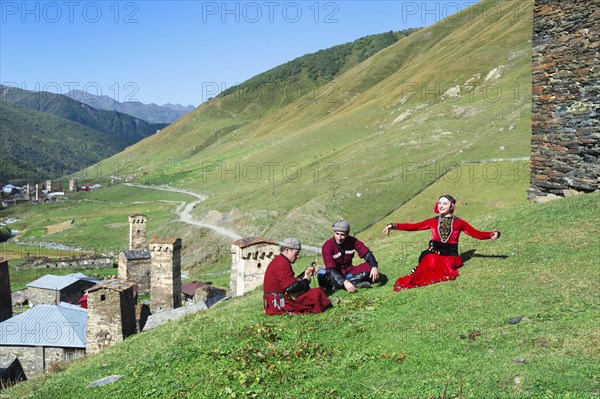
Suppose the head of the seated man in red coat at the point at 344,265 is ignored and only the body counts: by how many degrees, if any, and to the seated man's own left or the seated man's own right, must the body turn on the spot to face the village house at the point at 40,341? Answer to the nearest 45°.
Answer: approximately 135° to the seated man's own right

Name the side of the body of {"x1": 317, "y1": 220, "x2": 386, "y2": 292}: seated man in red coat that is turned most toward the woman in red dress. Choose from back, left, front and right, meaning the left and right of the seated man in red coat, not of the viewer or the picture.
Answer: left

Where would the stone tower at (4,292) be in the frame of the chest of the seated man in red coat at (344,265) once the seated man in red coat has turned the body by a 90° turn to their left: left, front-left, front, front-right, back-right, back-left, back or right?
back-left

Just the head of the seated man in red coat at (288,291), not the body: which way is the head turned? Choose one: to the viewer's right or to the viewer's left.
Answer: to the viewer's right

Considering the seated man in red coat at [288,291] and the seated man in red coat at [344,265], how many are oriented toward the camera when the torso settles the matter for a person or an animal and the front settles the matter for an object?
1

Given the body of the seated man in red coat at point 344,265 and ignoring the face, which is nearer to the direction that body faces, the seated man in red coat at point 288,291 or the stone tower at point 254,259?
the seated man in red coat

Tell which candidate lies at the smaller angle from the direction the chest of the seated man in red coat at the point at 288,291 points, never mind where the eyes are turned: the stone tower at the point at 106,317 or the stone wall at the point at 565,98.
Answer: the stone wall

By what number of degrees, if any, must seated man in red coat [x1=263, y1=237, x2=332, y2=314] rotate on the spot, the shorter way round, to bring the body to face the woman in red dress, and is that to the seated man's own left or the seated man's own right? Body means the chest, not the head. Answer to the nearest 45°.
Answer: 0° — they already face them

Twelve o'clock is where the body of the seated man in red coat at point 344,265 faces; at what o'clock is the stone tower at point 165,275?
The stone tower is roughly at 5 o'clock from the seated man in red coat.

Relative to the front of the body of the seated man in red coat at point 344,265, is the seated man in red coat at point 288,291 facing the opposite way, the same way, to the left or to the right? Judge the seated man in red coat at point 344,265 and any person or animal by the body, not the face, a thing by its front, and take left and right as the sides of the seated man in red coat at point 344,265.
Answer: to the left

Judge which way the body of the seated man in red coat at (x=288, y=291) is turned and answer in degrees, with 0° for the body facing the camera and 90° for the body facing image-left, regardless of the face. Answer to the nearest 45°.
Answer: approximately 270°
